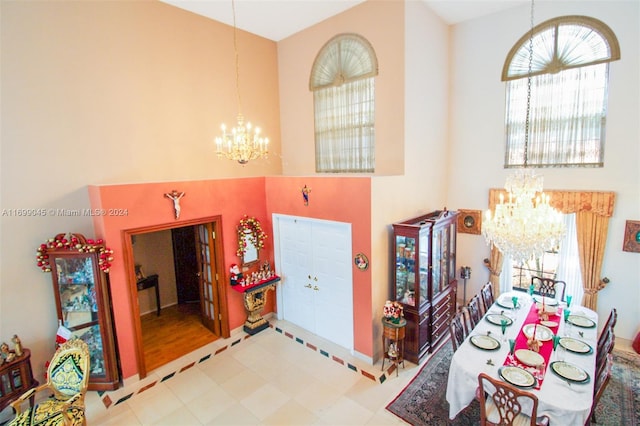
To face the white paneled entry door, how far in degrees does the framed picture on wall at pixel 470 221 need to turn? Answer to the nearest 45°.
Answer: approximately 45° to its right

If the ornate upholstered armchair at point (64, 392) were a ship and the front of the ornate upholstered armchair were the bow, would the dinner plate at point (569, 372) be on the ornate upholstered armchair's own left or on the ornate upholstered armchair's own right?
on the ornate upholstered armchair's own left

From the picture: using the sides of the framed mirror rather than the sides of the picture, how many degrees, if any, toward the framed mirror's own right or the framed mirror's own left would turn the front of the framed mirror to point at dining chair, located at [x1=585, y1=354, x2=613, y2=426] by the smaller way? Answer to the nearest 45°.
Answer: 0° — it already faces it

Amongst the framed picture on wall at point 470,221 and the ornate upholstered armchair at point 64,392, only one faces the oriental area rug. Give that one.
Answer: the framed picture on wall

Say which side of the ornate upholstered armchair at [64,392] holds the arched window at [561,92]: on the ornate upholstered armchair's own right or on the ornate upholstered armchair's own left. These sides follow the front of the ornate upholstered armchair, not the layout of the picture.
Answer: on the ornate upholstered armchair's own left
